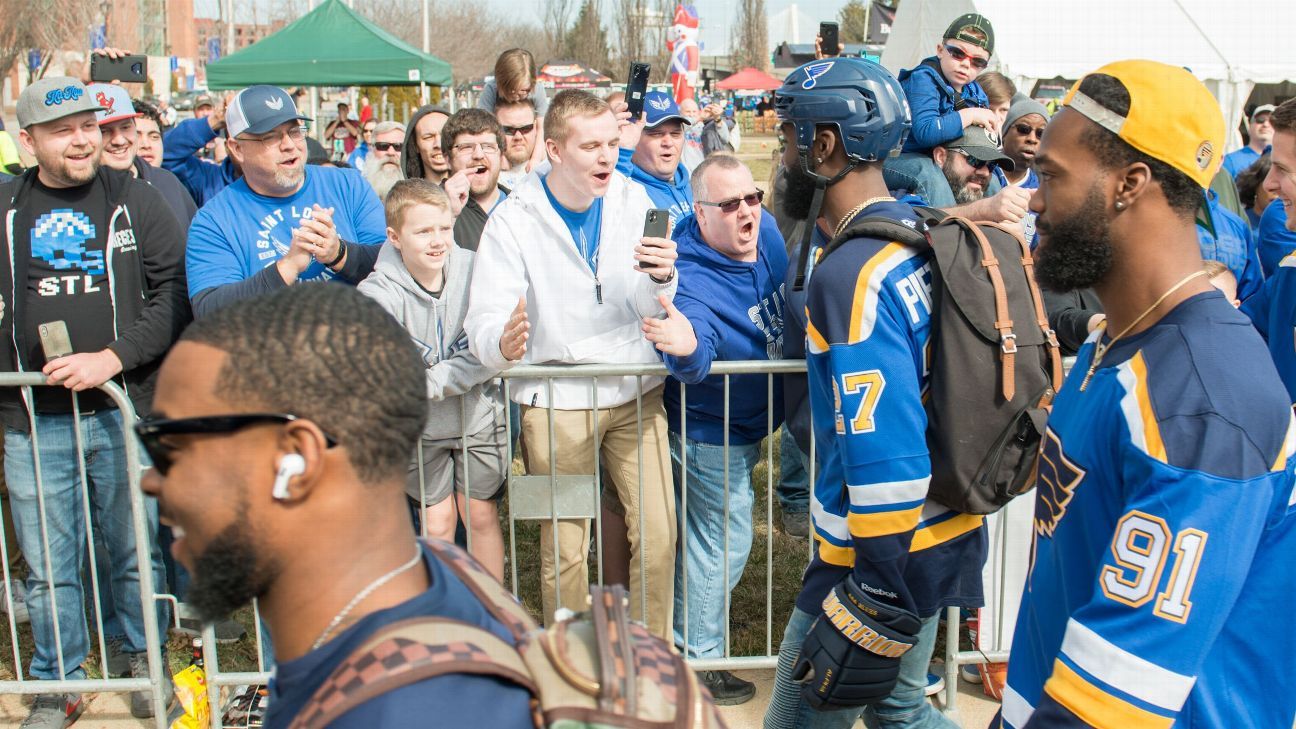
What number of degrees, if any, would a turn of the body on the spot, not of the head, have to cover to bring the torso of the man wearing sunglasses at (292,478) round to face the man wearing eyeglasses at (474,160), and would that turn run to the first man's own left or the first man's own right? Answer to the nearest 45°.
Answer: approximately 90° to the first man's own right

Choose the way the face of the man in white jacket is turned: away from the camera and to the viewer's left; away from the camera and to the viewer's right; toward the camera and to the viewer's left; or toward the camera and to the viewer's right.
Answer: toward the camera and to the viewer's right

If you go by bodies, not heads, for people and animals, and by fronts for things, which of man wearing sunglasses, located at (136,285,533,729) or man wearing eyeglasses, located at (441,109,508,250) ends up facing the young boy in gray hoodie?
the man wearing eyeglasses

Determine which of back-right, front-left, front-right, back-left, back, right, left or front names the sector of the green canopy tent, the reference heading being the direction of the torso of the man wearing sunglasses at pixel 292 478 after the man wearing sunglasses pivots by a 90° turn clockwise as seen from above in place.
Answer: front

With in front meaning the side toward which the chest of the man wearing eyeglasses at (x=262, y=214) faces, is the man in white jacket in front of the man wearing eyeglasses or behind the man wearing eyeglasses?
in front

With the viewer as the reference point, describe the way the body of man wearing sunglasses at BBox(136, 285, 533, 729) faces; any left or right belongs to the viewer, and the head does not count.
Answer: facing to the left of the viewer

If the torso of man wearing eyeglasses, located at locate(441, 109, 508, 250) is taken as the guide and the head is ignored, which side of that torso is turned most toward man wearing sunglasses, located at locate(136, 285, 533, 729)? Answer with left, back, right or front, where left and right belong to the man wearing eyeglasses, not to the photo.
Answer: front

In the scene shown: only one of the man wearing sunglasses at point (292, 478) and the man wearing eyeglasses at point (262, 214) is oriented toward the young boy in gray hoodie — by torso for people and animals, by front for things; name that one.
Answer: the man wearing eyeglasses

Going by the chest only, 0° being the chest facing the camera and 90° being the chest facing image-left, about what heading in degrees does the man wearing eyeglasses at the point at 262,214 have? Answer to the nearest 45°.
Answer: approximately 315°

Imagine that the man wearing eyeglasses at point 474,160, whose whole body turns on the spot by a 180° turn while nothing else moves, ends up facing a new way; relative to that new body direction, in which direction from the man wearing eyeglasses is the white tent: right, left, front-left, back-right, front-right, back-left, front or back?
front-right

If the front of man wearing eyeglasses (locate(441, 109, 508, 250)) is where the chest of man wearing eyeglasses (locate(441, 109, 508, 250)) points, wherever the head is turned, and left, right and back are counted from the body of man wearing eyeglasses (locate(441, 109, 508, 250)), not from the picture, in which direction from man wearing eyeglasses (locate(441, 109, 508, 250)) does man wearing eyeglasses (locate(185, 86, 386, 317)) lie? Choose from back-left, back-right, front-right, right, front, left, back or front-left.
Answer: front-right

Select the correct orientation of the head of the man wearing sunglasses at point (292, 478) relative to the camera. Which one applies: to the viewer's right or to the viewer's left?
to the viewer's left

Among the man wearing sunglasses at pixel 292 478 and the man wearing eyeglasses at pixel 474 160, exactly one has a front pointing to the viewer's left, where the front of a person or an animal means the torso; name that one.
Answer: the man wearing sunglasses

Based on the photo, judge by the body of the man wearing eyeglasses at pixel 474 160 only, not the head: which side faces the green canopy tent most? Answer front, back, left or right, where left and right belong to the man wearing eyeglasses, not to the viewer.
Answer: back

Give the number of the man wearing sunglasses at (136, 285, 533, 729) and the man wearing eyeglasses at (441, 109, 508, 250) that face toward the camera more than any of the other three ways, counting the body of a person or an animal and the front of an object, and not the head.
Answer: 1

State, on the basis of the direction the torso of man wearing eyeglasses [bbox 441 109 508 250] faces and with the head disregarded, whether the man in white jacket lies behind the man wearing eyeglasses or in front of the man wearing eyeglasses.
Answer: in front

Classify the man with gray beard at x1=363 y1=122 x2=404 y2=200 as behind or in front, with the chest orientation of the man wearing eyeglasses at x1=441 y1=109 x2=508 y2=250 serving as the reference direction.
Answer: behind
